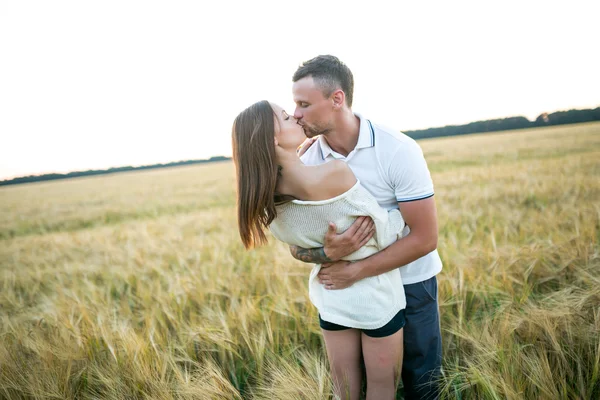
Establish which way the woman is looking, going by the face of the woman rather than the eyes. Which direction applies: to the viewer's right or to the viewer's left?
to the viewer's right

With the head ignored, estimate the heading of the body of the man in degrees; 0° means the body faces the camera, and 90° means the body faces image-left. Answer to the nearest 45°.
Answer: approximately 45°

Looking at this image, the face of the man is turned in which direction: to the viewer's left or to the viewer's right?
to the viewer's left
